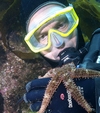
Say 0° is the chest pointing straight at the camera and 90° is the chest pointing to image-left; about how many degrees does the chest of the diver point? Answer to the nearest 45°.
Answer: approximately 0°
